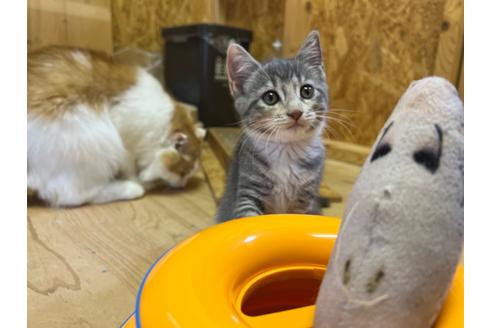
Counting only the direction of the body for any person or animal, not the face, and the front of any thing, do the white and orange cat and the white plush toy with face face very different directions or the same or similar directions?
very different directions

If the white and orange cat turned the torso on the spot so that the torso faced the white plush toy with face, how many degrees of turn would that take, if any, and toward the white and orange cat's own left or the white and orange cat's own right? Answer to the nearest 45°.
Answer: approximately 90° to the white and orange cat's own right

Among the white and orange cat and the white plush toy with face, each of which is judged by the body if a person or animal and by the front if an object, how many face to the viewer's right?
1

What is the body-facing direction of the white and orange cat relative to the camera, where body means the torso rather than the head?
to the viewer's right

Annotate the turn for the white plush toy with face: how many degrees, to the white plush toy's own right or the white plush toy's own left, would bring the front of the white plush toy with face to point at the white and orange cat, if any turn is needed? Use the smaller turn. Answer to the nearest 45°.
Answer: approximately 90° to the white plush toy's own right

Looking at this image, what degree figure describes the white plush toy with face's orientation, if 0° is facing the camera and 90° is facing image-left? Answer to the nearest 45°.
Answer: approximately 45°
